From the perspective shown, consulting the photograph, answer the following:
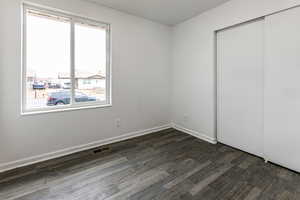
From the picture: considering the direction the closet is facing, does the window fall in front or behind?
in front

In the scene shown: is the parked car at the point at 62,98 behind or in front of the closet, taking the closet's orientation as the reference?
in front
